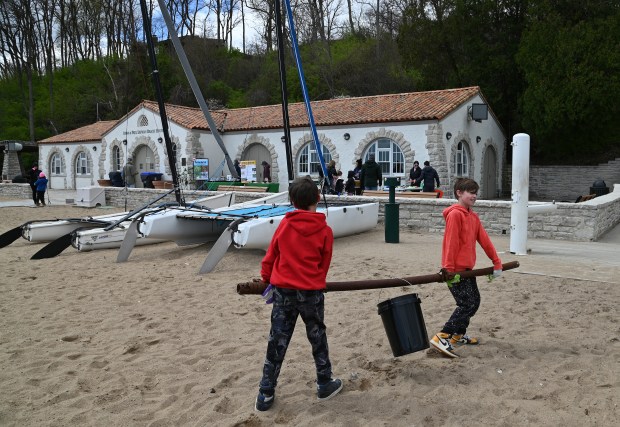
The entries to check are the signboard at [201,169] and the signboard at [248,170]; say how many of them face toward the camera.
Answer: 2

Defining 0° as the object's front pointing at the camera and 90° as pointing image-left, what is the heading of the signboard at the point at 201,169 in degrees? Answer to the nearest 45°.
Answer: approximately 0°

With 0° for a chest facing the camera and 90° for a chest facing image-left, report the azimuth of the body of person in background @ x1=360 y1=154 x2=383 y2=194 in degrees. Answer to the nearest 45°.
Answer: approximately 180°

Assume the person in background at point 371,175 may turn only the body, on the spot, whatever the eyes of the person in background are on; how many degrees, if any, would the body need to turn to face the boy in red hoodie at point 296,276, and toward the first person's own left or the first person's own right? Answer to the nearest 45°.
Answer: approximately 180°

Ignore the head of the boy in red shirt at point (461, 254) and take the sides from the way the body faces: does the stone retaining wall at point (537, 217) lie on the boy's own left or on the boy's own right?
on the boy's own left

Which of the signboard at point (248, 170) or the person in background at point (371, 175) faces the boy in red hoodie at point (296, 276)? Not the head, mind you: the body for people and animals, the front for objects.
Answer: the signboard

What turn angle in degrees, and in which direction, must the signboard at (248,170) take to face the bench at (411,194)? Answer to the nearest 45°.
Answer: approximately 45° to its left

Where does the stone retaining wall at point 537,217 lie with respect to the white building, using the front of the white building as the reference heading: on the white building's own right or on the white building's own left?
on the white building's own left

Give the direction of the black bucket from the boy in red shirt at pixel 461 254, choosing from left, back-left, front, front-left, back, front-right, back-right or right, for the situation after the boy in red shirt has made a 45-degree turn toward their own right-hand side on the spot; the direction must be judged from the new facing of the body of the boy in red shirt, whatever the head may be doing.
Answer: front-right

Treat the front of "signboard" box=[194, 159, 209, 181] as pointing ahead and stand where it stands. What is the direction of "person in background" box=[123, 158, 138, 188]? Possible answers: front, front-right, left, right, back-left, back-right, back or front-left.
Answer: back-right

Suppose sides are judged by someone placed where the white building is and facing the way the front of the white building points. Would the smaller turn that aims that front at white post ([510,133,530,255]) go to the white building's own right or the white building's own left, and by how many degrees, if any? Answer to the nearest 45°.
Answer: approximately 45° to the white building's own left
